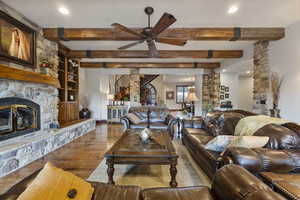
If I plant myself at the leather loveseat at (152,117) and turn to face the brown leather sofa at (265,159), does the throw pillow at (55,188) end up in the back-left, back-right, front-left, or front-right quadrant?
front-right

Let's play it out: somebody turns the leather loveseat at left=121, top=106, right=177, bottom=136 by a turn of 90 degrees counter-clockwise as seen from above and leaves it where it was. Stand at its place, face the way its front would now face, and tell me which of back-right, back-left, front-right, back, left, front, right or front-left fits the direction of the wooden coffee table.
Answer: right

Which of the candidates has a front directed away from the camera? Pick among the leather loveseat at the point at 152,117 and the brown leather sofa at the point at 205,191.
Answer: the brown leather sofa

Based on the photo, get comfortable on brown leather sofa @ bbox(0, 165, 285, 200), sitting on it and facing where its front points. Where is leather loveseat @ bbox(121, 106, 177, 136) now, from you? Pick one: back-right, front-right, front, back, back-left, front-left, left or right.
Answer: front

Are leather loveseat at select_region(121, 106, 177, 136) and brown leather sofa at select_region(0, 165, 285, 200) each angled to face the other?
yes

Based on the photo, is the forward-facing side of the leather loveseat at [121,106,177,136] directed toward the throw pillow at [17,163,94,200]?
yes

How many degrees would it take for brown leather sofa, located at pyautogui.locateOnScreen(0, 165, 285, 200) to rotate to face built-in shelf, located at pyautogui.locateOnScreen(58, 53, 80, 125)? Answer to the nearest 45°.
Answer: approximately 45° to its left

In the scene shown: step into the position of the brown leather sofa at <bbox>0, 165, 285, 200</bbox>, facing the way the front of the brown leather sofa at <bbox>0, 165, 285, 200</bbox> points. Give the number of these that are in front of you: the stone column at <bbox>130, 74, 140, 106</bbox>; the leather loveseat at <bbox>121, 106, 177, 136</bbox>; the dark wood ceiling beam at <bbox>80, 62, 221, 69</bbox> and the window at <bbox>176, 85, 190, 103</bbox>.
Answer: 4

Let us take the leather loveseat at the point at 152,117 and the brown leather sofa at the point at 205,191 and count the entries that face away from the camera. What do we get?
1

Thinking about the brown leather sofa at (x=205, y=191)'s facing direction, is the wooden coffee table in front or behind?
in front

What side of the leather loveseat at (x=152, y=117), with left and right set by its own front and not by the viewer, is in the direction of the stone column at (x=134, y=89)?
back

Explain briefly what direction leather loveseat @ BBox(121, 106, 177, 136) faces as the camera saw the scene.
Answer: facing the viewer

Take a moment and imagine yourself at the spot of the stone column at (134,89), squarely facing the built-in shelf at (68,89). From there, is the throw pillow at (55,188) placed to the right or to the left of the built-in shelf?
left

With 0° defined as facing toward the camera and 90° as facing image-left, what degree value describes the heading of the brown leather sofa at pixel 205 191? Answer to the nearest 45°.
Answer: approximately 180°

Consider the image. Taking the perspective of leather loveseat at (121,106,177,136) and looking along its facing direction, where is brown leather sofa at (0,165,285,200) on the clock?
The brown leather sofa is roughly at 12 o'clock from the leather loveseat.

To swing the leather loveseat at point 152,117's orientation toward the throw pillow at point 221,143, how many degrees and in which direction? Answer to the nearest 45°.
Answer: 0° — it already faces it

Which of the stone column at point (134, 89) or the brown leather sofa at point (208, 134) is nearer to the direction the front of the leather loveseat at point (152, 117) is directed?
the brown leather sofa

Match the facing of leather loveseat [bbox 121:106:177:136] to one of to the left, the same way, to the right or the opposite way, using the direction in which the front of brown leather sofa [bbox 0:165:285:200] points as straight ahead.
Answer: the opposite way

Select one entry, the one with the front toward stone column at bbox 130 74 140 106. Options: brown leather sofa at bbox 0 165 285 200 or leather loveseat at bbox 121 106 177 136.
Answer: the brown leather sofa

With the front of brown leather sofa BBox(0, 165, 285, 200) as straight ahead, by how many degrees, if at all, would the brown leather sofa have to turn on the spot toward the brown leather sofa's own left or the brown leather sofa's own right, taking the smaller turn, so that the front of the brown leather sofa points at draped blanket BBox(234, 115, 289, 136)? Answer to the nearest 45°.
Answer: approximately 45° to the brown leather sofa's own right

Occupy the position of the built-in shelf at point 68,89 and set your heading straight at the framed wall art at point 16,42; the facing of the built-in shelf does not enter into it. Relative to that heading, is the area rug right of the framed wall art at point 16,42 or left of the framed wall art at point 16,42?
left
